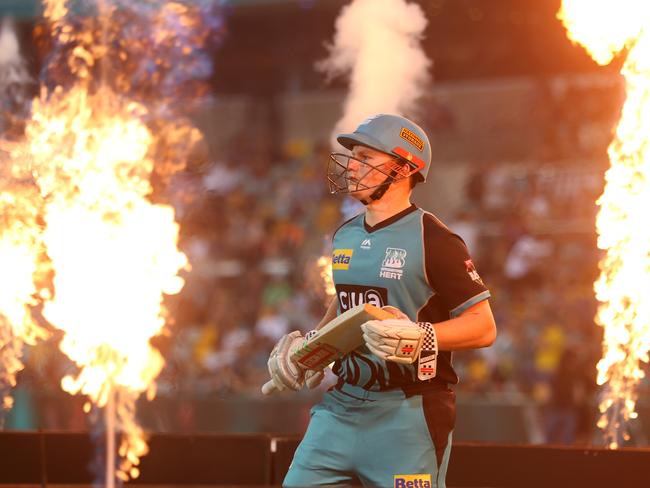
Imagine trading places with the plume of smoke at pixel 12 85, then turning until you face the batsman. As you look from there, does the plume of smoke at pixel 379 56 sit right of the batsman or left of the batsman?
left

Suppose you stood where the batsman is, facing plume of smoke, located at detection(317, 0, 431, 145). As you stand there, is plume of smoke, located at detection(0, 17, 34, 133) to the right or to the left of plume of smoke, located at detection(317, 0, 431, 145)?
left

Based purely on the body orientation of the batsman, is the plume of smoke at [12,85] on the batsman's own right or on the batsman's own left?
on the batsman's own right

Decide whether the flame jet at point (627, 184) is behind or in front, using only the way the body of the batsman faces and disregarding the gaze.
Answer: behind

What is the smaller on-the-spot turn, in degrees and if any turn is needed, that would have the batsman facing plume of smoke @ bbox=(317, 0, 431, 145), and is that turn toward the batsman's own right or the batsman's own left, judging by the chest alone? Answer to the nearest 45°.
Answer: approximately 135° to the batsman's own right

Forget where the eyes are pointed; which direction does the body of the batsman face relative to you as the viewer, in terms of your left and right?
facing the viewer and to the left of the viewer
